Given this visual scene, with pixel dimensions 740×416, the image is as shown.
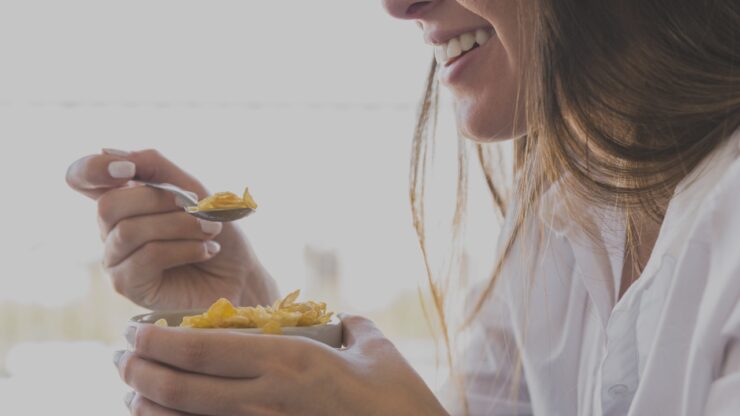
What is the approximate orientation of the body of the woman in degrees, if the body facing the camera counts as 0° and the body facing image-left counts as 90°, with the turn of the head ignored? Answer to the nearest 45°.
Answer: approximately 45°
